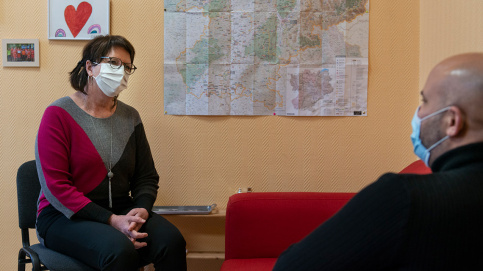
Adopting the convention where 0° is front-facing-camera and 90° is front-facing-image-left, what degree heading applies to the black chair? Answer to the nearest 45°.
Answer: approximately 315°

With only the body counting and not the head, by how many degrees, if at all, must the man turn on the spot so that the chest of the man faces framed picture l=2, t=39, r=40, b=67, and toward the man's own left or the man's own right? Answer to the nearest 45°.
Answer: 0° — they already face it

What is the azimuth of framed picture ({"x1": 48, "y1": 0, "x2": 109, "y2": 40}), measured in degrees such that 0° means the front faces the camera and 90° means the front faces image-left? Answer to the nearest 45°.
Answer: approximately 0°

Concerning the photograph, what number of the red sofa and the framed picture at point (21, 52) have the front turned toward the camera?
2

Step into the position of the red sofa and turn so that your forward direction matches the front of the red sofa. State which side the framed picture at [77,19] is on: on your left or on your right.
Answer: on your right

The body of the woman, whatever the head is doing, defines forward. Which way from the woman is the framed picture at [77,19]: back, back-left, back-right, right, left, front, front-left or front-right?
back-left
